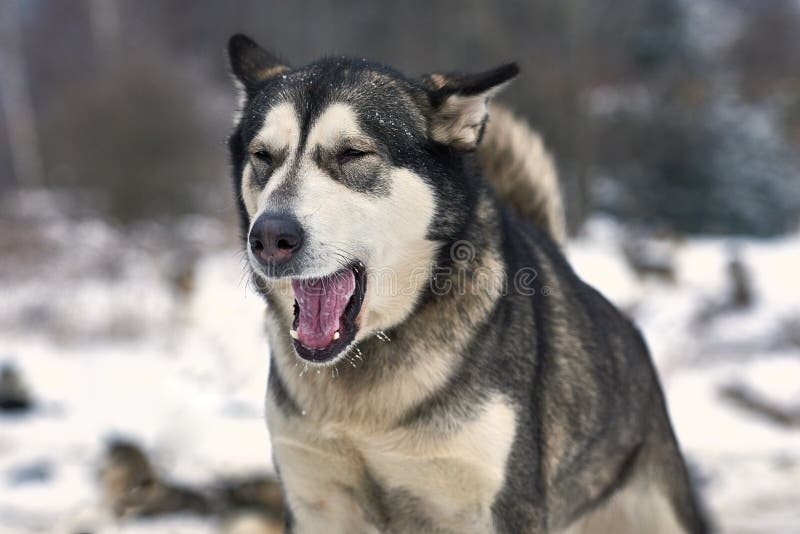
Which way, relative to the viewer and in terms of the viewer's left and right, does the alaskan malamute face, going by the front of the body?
facing the viewer and to the left of the viewer
